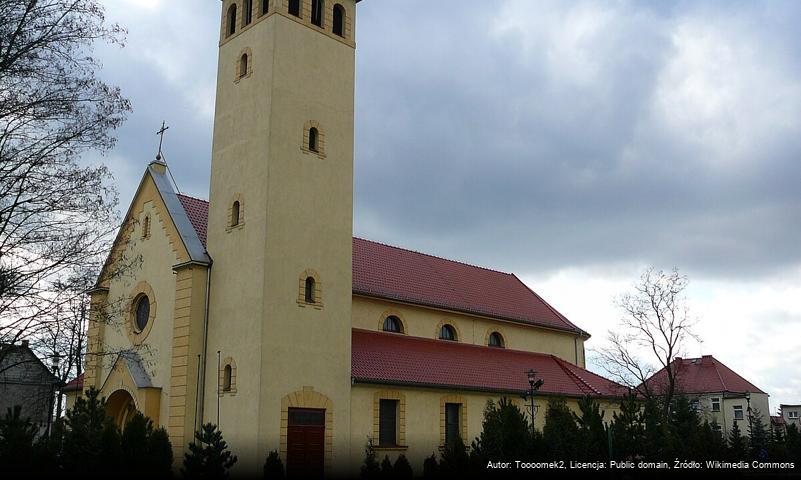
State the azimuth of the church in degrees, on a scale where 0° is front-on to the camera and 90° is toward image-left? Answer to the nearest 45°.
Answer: approximately 45°

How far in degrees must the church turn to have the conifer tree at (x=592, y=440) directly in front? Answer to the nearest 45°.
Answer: approximately 135° to its left

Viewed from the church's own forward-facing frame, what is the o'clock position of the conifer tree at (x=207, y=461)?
The conifer tree is roughly at 11 o'clock from the church.

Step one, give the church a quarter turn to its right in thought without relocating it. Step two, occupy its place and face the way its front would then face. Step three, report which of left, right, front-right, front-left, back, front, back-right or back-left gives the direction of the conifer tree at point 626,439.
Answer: back-right
